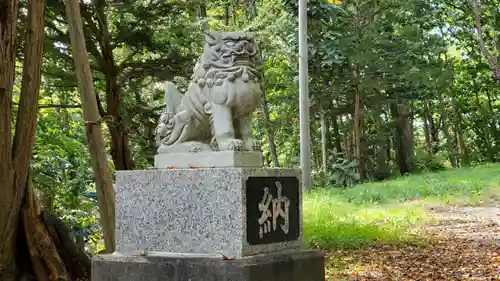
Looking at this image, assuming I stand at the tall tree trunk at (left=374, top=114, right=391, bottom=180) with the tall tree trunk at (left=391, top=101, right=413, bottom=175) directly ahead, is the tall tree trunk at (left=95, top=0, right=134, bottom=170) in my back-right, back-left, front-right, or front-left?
back-right

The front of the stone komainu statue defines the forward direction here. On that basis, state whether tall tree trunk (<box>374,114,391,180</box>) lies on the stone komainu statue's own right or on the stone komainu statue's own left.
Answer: on the stone komainu statue's own left

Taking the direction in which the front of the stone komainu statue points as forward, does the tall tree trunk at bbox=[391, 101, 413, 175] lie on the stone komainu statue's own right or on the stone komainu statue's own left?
on the stone komainu statue's own left

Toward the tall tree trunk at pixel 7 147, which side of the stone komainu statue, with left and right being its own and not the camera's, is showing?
back

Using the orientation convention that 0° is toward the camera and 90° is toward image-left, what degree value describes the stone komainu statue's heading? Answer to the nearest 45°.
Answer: approximately 315°

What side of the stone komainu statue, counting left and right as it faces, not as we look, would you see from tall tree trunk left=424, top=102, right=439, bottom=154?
left

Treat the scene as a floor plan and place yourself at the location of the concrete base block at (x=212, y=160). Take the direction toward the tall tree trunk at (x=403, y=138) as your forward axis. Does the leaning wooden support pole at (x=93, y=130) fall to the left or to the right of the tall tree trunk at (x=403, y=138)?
left
